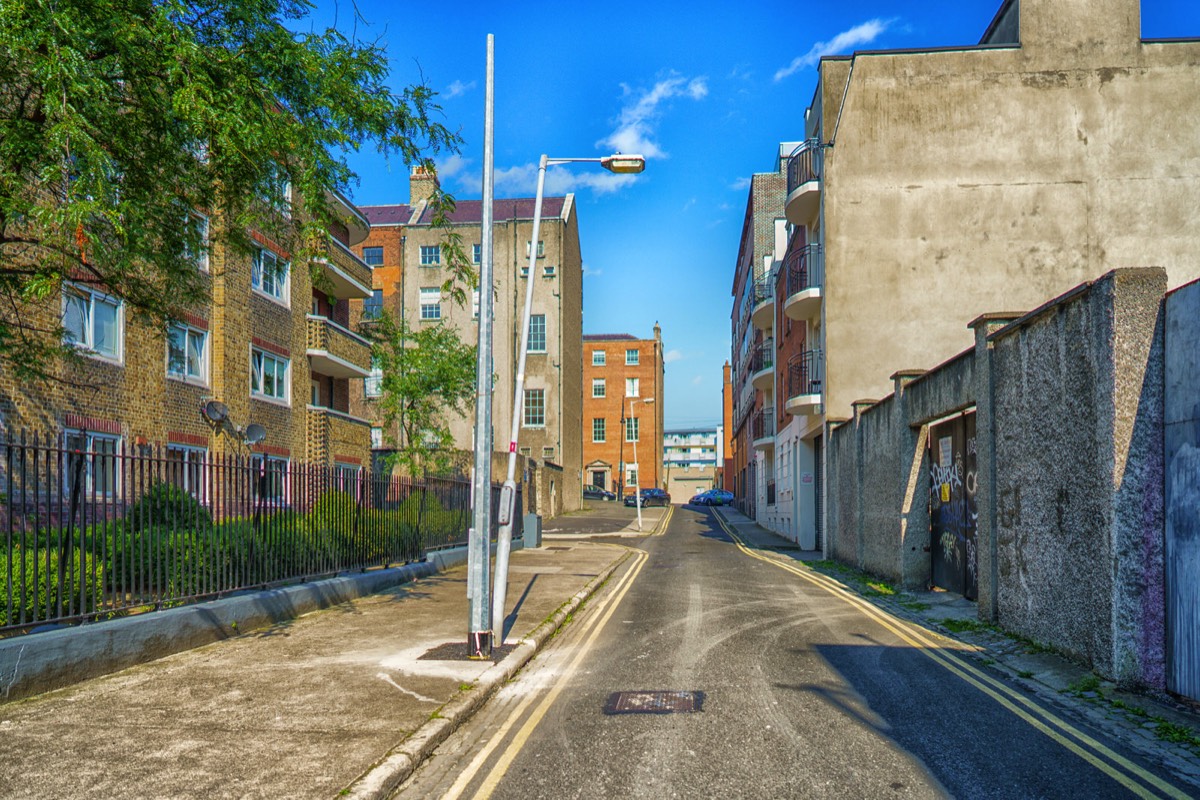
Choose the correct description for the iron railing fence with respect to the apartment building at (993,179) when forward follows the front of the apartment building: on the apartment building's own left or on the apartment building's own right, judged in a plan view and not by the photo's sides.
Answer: on the apartment building's own left

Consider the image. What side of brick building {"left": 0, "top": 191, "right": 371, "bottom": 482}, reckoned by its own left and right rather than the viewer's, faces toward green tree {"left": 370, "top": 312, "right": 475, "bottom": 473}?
left

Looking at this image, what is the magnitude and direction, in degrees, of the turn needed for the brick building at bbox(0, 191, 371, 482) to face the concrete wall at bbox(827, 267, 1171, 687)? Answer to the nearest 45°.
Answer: approximately 45° to its right

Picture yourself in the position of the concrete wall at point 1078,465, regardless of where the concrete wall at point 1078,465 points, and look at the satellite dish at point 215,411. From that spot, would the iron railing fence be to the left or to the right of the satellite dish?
left

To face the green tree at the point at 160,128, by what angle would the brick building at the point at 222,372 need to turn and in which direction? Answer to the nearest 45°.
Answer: approximately 45° to its right

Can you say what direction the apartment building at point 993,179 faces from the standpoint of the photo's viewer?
facing to the left of the viewer

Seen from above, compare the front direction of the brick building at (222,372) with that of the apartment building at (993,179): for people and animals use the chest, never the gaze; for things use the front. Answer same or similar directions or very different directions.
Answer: very different directions

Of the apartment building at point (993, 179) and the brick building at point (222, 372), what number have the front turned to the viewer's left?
1

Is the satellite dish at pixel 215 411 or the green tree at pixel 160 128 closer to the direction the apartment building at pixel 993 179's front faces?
the satellite dish

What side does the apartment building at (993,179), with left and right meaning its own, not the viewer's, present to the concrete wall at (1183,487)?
left

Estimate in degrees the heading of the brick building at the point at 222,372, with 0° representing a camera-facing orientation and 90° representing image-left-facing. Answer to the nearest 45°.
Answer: approximately 315°
